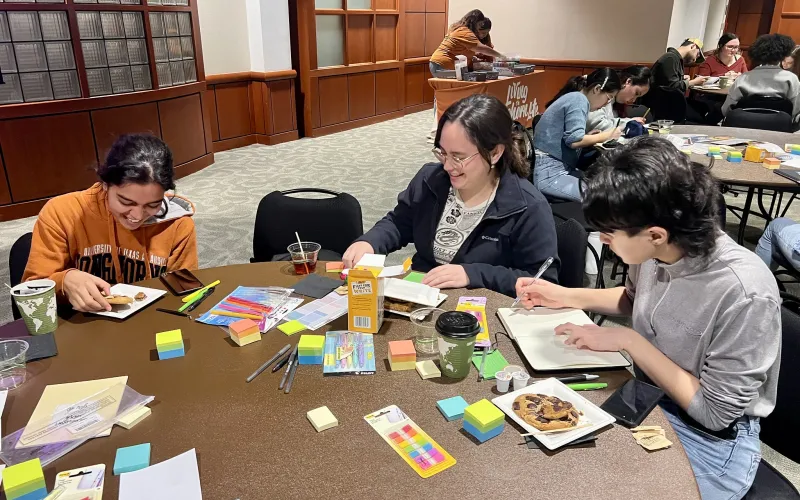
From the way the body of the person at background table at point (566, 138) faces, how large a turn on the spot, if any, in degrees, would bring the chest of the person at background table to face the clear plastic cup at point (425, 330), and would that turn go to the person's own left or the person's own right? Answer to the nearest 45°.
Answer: approximately 90° to the person's own right

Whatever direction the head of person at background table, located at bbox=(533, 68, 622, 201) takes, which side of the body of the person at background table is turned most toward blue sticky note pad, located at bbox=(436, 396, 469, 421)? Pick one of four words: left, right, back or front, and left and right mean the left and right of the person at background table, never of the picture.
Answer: right

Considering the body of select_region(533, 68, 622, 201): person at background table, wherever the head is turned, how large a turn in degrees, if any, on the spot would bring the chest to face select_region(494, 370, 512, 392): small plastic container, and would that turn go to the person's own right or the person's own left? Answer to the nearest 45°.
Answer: approximately 90° to the person's own right

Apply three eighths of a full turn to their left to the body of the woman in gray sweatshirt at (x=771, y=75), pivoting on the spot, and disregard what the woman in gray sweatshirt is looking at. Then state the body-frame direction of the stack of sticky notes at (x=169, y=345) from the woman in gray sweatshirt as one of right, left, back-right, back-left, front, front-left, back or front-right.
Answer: front-left

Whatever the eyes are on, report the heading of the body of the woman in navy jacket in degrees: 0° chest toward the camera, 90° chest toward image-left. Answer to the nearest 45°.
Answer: approximately 45°

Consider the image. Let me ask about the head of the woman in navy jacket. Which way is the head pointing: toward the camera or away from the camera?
toward the camera

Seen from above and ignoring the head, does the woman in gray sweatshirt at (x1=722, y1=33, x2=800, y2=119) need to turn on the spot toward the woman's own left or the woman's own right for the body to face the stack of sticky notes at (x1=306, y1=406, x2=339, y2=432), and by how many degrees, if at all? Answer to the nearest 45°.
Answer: approximately 180°

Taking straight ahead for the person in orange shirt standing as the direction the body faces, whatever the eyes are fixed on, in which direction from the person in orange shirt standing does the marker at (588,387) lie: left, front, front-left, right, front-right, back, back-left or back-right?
right

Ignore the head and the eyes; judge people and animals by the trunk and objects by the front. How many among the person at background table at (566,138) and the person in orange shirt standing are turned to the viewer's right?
2

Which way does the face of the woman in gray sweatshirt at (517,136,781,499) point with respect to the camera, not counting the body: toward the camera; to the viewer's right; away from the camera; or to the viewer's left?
to the viewer's left

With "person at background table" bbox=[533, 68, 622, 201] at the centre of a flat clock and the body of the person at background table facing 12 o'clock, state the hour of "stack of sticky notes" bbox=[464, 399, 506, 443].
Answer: The stack of sticky notes is roughly at 3 o'clock from the person at background table.

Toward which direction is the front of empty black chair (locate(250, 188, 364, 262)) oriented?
toward the camera

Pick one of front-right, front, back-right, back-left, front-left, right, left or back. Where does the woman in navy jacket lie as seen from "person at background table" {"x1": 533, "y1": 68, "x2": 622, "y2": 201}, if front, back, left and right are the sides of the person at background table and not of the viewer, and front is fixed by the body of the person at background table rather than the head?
right

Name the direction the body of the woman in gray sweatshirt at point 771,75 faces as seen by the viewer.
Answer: away from the camera

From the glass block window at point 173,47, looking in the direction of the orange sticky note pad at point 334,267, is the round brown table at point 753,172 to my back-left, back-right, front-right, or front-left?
front-left

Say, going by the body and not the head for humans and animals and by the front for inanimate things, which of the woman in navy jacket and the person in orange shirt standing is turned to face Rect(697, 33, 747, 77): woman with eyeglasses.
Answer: the person in orange shirt standing

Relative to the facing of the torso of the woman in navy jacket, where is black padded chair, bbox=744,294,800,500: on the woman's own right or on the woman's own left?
on the woman's own left

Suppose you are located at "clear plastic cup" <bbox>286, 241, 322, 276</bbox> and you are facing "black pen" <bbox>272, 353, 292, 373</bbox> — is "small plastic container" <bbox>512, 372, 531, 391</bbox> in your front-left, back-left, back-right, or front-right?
front-left

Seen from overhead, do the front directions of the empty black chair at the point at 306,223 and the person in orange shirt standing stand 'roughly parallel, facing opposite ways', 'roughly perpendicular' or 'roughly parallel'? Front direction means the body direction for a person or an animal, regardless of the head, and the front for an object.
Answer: roughly perpendicular

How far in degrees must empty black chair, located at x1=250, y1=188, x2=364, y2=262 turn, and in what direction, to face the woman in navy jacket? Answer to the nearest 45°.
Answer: approximately 45° to its left

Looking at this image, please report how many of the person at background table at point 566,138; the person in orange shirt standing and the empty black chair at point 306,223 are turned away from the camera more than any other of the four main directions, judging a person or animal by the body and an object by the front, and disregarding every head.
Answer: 0
